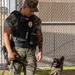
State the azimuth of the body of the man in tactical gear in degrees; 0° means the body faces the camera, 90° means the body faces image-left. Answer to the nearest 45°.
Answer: approximately 315°
